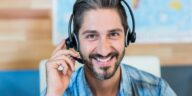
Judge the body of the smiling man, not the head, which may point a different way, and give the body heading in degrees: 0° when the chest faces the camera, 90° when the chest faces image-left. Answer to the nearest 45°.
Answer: approximately 0°
